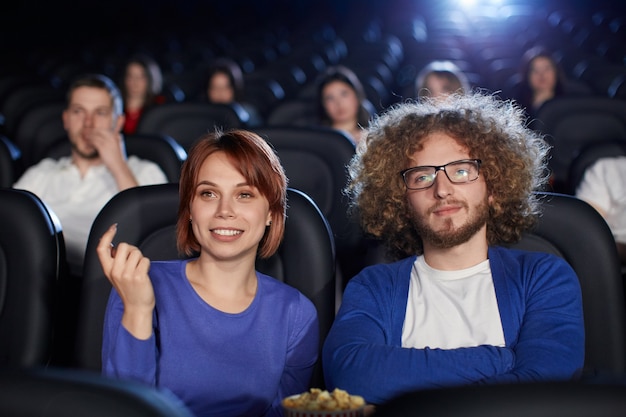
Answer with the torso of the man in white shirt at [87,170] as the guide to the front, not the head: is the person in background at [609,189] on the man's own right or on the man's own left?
on the man's own left

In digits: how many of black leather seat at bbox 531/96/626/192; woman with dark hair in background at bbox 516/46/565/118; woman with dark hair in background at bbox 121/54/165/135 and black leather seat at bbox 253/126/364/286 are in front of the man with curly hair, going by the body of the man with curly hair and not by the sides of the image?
0

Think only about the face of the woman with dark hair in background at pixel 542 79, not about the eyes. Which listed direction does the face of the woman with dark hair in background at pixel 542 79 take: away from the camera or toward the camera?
toward the camera

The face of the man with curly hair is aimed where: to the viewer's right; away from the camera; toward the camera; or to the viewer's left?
toward the camera

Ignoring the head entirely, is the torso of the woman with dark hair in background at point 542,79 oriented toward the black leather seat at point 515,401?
yes

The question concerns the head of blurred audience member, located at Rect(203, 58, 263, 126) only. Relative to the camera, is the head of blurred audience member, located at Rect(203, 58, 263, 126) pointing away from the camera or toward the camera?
toward the camera

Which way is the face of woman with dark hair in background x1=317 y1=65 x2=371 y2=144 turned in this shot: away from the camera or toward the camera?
toward the camera

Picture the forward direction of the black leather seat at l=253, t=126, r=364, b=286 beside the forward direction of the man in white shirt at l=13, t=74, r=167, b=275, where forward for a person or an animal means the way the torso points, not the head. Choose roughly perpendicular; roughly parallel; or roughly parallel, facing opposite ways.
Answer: roughly parallel

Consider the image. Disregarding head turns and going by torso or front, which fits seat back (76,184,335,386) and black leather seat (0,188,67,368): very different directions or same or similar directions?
same or similar directions

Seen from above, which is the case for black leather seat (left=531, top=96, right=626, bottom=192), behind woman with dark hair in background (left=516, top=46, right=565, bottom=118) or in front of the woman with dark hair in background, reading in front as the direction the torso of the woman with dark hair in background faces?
in front

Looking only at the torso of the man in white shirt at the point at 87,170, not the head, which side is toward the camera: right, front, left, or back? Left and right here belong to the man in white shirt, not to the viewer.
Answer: front

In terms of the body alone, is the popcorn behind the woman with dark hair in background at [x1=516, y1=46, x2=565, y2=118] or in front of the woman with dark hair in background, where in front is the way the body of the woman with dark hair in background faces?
in front

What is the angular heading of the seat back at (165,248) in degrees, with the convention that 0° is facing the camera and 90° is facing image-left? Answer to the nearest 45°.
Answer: approximately 0°

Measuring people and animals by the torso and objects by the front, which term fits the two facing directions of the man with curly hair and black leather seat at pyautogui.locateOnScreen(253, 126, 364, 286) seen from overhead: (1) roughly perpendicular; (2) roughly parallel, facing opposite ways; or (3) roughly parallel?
roughly parallel

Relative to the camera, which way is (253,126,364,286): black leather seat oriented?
toward the camera

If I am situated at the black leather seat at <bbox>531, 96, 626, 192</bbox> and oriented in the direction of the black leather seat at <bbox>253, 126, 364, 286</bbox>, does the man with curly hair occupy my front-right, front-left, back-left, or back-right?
front-left

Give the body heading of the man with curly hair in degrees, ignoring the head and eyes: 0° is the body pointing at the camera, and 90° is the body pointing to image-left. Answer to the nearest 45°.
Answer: approximately 0°

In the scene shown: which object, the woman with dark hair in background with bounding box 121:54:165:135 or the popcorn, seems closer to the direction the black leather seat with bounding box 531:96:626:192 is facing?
the popcorn

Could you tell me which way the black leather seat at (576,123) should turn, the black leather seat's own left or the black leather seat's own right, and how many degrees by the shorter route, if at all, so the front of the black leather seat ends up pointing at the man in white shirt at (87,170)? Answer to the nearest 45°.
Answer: approximately 45° to the black leather seat's own right

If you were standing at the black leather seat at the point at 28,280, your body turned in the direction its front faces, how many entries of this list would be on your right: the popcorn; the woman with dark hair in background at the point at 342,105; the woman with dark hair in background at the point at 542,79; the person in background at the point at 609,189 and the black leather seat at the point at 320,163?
0

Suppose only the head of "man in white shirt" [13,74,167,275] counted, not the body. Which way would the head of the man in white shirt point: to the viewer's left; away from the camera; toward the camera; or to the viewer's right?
toward the camera

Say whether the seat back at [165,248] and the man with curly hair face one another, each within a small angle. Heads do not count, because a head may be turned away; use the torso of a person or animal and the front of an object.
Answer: no

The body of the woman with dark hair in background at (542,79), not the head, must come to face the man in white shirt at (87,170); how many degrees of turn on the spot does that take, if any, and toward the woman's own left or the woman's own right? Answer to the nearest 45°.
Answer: approximately 45° to the woman's own right
